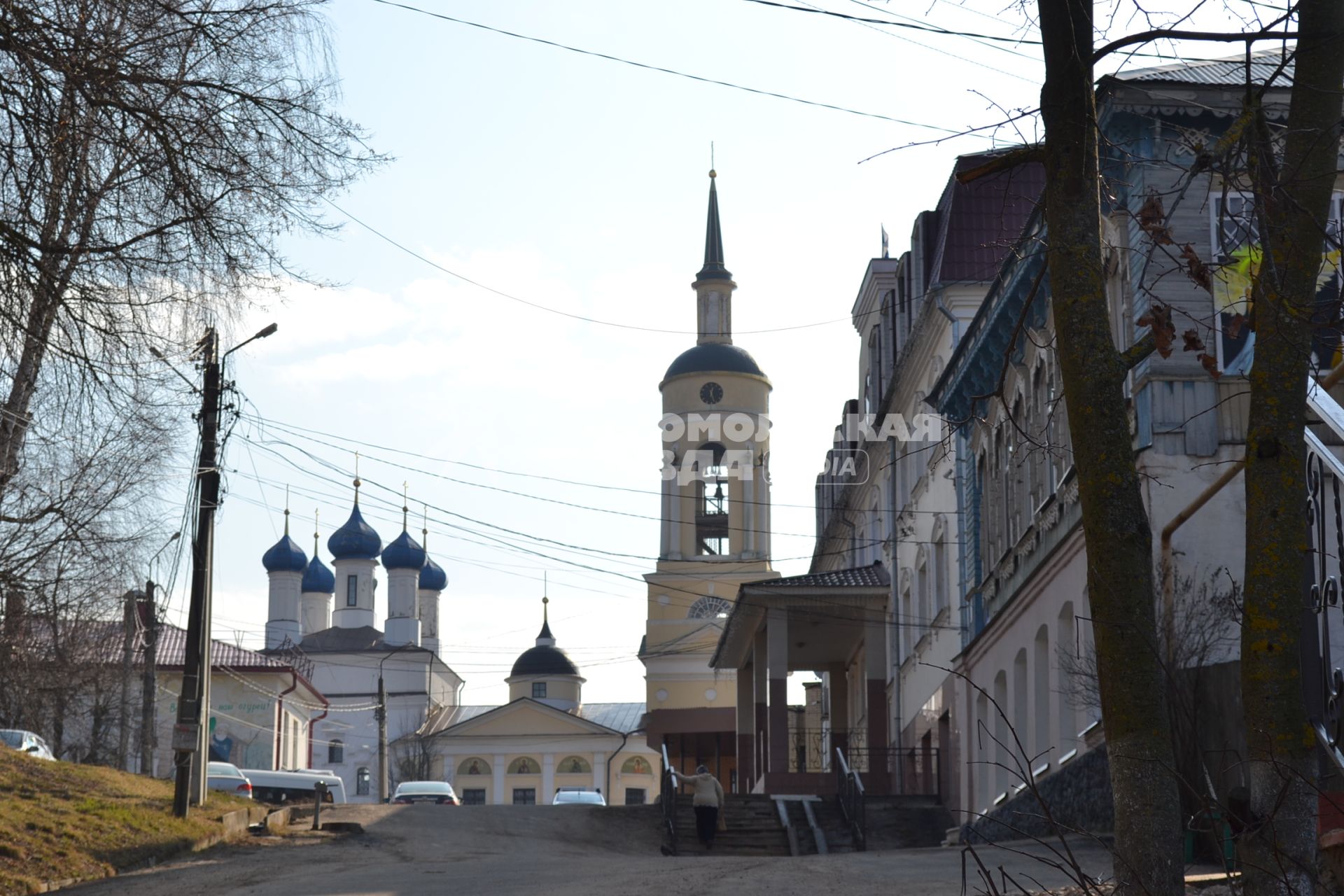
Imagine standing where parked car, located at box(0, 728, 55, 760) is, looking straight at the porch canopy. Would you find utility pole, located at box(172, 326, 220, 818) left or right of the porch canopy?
right

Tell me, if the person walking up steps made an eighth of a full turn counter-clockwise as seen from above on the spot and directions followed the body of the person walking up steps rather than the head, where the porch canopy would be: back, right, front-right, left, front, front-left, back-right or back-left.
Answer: front-right

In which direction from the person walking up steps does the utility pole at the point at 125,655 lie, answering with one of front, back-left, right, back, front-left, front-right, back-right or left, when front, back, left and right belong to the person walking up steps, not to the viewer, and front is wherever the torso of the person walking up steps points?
front-left

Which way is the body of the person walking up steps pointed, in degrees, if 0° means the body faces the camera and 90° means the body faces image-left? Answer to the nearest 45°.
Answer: approximately 180°

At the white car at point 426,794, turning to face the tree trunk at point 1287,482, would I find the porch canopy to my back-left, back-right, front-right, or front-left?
front-left

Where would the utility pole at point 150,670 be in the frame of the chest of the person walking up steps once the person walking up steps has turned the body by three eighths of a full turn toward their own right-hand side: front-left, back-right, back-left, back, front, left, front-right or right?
back

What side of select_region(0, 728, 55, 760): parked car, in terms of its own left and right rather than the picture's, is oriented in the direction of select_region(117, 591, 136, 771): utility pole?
left

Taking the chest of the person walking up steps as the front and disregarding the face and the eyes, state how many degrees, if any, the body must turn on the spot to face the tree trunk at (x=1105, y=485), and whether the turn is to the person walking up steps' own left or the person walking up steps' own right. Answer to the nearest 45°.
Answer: approximately 180°

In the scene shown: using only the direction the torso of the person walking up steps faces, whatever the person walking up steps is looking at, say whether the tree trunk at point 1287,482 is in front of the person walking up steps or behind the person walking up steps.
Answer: behind

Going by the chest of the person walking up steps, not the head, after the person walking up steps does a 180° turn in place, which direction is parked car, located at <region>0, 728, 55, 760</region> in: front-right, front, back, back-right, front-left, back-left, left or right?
back-right

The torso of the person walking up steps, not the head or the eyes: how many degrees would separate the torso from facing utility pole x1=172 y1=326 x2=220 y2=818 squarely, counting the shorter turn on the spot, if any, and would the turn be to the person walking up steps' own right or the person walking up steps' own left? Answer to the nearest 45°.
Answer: approximately 90° to the person walking up steps' own left

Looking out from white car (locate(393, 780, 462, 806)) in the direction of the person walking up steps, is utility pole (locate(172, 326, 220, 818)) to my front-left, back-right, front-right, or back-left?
front-right
